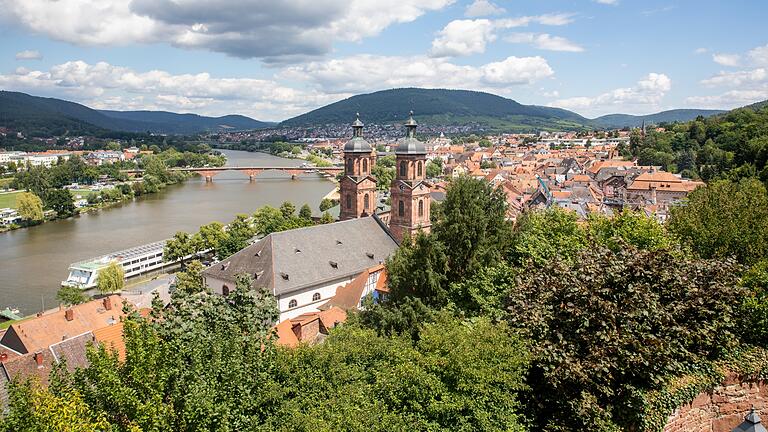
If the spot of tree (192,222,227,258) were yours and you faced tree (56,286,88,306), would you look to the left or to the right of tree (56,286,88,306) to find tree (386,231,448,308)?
left

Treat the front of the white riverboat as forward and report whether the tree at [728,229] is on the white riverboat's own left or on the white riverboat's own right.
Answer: on the white riverboat's own left

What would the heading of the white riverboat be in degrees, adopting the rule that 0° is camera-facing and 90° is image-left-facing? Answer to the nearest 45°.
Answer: approximately 45°
